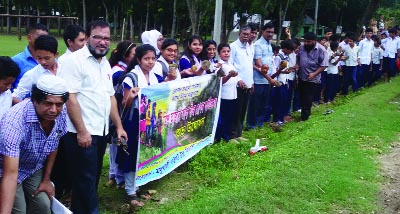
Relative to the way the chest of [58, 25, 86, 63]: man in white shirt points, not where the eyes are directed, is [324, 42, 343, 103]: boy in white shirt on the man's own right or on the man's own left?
on the man's own left

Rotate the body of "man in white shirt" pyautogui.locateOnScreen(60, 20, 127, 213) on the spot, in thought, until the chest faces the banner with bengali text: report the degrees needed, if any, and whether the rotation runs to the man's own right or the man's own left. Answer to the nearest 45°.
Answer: approximately 90° to the man's own left

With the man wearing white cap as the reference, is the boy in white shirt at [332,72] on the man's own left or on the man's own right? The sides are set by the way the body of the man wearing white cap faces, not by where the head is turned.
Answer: on the man's own left

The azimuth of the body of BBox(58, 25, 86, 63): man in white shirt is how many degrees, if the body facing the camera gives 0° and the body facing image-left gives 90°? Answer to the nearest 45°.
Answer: approximately 315°

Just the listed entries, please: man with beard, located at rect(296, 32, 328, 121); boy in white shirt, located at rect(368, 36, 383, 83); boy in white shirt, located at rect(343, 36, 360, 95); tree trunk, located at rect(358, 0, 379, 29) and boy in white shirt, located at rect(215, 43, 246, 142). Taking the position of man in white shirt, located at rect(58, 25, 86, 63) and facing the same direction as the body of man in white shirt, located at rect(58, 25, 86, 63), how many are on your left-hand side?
5

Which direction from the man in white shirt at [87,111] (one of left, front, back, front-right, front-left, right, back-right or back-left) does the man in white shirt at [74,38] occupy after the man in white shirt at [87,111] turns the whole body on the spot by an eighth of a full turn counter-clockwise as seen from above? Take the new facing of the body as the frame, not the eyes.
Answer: left

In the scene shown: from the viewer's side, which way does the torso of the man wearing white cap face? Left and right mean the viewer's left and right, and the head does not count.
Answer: facing the viewer and to the right of the viewer

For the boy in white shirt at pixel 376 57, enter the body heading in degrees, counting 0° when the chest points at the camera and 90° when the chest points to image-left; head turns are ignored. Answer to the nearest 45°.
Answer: approximately 315°

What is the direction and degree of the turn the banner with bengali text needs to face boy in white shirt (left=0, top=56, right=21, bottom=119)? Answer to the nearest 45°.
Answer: approximately 90° to its right

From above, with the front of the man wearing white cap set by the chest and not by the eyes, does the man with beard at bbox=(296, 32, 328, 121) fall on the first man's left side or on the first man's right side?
on the first man's left side

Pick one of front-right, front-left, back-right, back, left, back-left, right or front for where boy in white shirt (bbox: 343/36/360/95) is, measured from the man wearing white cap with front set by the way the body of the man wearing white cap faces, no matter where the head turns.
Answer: left

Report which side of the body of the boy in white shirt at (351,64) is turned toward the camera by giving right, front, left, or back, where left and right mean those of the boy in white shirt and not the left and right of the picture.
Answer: front

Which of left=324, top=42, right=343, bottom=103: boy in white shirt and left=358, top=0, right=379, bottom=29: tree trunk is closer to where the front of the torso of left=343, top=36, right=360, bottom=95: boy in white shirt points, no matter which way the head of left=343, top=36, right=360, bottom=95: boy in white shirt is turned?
the boy in white shirt
